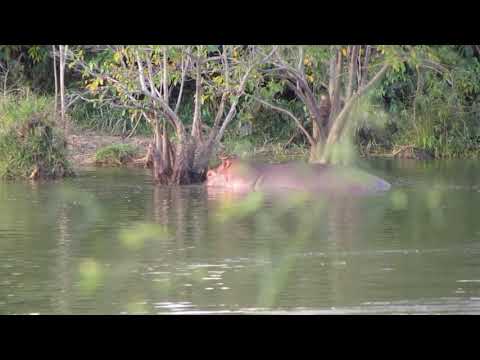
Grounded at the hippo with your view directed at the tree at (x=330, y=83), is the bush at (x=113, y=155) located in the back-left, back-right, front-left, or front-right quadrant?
front-left

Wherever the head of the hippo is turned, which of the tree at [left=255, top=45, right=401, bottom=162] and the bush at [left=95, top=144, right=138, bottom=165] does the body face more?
the bush

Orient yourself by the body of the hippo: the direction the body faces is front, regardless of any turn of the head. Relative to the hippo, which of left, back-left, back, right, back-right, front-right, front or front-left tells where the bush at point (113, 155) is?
front-right

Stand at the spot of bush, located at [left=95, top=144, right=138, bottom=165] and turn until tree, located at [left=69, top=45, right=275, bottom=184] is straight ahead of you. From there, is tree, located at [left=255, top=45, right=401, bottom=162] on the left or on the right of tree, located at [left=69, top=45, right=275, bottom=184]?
left

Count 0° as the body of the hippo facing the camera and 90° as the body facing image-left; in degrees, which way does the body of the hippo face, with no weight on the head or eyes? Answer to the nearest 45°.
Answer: approximately 90°

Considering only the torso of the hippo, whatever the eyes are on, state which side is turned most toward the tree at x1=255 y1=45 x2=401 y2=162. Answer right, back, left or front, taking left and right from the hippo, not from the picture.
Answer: right

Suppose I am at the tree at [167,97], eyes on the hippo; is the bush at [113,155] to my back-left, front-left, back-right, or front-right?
back-left
